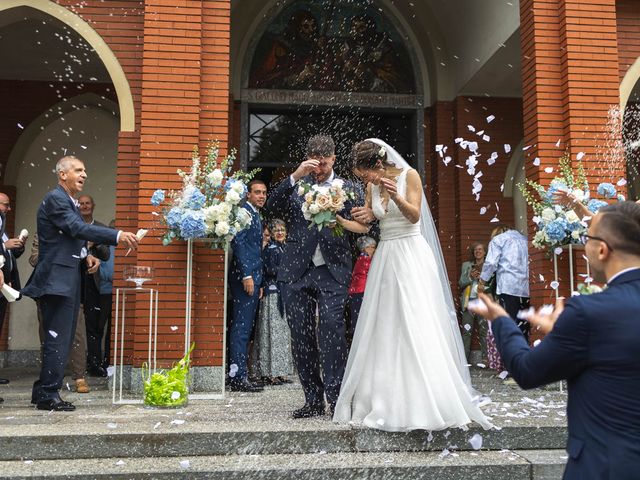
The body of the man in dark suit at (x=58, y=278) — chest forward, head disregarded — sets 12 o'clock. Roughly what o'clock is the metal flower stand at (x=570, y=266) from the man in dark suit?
The metal flower stand is roughly at 12 o'clock from the man in dark suit.

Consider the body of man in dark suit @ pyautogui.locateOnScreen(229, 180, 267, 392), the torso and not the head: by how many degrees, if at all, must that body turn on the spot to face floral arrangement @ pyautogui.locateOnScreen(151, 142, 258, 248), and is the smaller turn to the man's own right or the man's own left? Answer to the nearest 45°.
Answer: approximately 90° to the man's own right

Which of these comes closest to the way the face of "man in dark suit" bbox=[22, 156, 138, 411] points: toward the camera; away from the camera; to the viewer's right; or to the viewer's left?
to the viewer's right

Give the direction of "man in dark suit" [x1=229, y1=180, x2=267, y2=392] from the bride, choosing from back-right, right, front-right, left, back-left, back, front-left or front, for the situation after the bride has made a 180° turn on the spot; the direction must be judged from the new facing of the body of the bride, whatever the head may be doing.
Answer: left

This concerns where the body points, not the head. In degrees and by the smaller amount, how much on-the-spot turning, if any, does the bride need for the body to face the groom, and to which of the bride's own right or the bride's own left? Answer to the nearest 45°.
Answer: approximately 90° to the bride's own right

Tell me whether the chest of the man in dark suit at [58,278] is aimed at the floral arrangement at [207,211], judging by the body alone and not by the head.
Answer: yes

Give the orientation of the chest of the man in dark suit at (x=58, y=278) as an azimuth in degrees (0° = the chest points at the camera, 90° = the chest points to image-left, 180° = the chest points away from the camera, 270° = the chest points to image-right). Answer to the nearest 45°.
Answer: approximately 270°

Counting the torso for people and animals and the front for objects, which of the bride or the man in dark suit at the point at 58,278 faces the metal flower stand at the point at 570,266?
the man in dark suit
